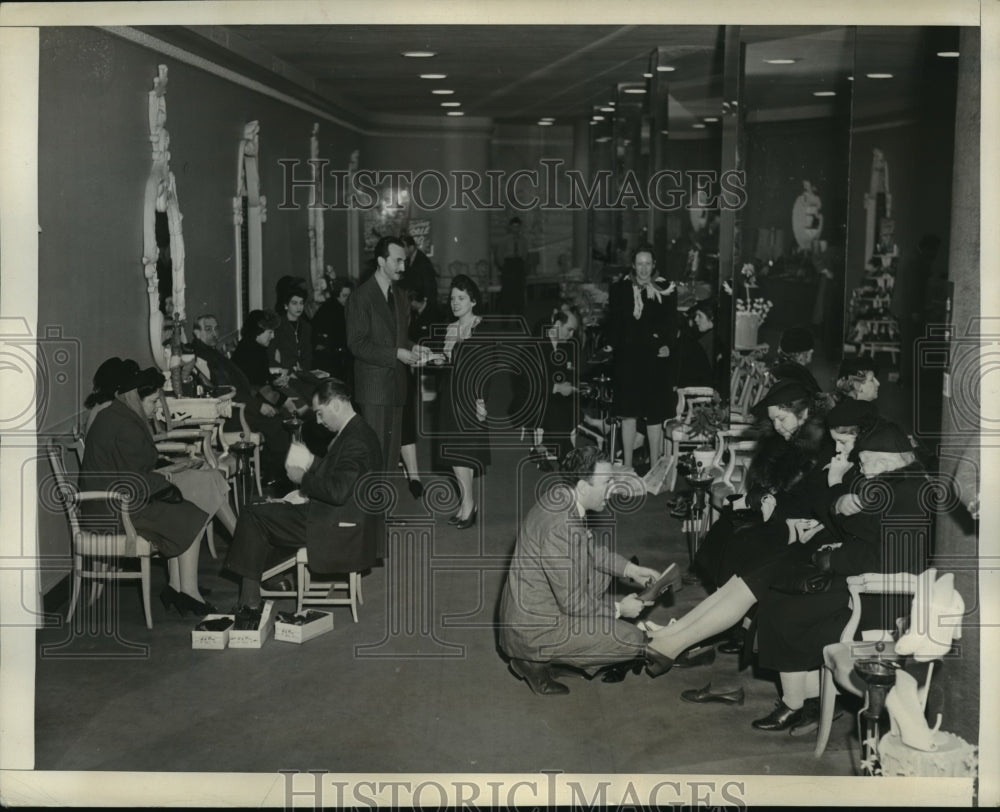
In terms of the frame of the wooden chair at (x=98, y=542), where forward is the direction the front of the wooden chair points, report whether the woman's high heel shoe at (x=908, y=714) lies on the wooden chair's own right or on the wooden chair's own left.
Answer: on the wooden chair's own right

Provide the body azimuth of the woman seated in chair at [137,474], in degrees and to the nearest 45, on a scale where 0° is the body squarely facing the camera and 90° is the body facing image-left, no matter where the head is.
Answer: approximately 270°

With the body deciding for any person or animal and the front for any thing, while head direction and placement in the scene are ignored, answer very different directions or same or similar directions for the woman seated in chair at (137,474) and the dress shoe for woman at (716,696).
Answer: very different directions

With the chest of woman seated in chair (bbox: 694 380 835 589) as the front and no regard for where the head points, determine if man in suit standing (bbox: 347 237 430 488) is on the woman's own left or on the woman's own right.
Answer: on the woman's own right

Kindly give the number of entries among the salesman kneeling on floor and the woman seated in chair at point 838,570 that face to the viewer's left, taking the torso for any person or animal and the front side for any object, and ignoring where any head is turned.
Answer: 1

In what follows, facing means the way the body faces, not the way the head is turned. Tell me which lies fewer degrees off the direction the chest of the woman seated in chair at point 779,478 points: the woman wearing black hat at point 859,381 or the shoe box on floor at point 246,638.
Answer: the shoe box on floor

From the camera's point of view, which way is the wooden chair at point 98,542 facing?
to the viewer's right

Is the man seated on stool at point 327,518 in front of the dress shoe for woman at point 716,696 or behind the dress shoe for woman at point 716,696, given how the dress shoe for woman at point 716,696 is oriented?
in front

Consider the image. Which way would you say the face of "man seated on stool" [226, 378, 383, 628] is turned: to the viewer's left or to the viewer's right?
to the viewer's left

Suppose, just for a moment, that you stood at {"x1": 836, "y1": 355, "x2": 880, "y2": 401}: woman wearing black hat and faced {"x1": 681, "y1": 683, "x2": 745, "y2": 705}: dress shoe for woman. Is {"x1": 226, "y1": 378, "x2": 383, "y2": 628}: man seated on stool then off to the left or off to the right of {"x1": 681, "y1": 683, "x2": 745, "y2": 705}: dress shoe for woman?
right

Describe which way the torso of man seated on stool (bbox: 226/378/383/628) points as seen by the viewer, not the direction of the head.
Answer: to the viewer's left

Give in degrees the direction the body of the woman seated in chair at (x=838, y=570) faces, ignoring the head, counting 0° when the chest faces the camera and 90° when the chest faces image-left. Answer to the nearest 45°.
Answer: approximately 90°

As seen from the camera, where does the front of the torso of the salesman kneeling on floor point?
to the viewer's right
